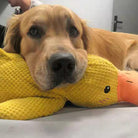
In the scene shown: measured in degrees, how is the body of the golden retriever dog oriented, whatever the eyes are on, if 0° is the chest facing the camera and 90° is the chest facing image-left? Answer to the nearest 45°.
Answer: approximately 45°

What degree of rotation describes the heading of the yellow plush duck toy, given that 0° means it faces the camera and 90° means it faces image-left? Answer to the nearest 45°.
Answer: approximately 270°
